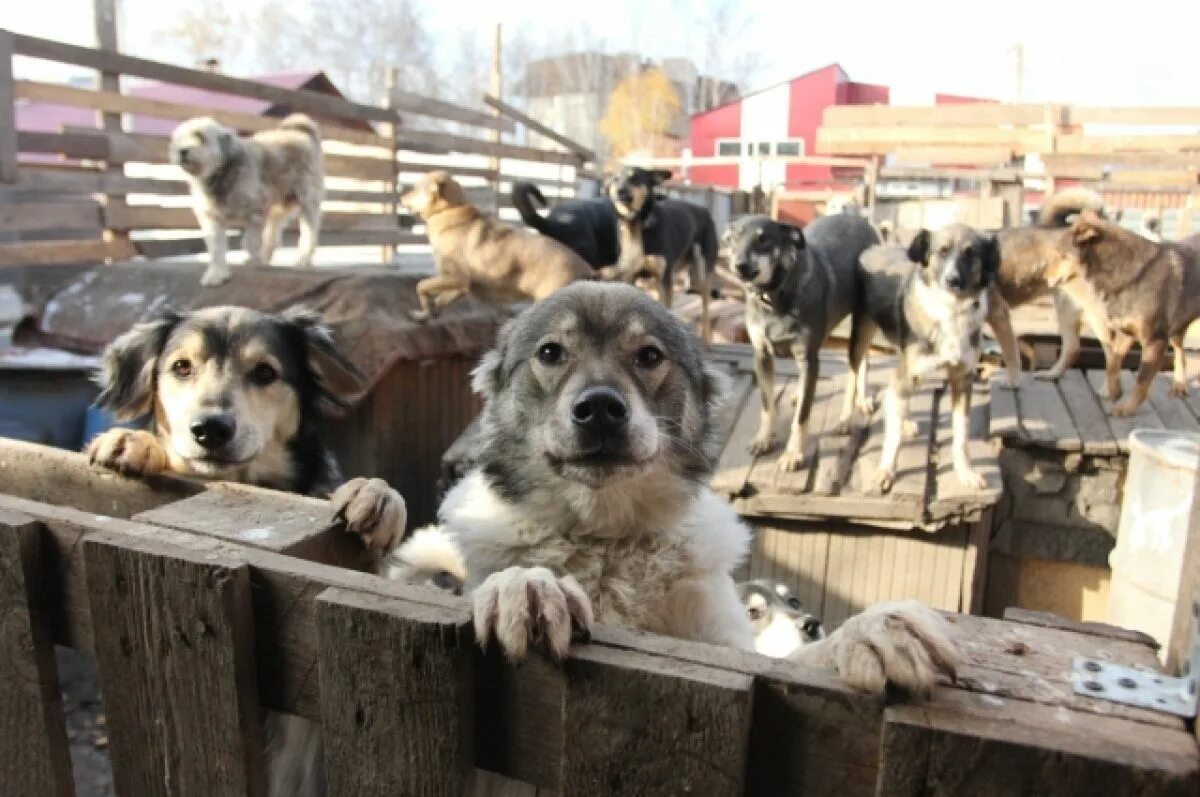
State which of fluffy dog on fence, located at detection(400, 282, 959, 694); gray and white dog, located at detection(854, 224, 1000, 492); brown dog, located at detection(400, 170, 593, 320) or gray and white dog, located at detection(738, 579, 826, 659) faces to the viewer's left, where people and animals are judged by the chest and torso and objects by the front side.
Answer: the brown dog

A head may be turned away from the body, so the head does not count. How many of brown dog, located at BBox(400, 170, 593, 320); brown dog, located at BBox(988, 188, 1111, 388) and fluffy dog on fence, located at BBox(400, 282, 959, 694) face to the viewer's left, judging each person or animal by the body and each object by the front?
2

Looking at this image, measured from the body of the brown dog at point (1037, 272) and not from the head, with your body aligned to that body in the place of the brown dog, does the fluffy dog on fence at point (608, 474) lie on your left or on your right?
on your left

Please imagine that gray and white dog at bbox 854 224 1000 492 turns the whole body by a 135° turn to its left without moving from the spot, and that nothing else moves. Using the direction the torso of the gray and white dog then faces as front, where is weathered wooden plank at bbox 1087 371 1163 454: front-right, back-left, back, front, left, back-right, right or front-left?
front-right

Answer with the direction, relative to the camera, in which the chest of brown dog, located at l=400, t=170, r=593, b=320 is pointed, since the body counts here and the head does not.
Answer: to the viewer's left

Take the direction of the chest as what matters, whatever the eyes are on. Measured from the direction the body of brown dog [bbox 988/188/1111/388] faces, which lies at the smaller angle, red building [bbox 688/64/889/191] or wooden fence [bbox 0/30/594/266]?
the wooden fence

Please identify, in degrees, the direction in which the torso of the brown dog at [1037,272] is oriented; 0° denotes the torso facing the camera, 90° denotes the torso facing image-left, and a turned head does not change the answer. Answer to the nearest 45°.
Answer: approximately 90°

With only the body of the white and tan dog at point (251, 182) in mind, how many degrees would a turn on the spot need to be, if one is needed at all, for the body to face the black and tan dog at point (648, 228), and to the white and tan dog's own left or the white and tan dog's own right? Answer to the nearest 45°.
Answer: approximately 135° to the white and tan dog's own left

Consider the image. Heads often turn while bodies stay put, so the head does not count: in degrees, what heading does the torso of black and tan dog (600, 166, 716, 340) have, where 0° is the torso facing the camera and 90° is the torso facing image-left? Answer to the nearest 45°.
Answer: approximately 45°

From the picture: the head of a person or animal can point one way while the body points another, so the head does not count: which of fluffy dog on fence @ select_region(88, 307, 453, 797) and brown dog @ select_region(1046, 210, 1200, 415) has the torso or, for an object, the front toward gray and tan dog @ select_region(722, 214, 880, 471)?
the brown dog

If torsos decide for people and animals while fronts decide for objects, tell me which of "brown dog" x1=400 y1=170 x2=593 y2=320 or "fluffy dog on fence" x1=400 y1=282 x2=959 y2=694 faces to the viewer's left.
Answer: the brown dog

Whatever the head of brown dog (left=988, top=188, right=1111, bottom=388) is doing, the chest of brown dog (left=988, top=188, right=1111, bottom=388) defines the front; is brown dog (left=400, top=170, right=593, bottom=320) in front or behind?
in front

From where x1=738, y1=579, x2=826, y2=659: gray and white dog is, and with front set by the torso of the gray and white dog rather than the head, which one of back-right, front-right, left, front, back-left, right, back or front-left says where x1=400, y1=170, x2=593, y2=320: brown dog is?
back

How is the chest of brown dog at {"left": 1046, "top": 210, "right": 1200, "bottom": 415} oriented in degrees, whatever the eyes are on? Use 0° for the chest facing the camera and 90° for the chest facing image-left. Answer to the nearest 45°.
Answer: approximately 45°

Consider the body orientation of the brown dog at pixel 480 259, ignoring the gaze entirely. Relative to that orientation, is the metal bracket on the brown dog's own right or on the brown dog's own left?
on the brown dog's own left

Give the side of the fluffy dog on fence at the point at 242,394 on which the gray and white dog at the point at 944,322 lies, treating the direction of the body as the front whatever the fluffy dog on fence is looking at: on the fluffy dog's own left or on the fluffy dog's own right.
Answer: on the fluffy dog's own left

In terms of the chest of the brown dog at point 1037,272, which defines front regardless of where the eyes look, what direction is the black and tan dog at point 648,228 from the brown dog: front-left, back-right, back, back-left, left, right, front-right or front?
front

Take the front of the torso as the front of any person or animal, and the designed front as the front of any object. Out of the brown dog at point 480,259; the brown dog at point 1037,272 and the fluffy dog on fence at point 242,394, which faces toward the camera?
the fluffy dog on fence
